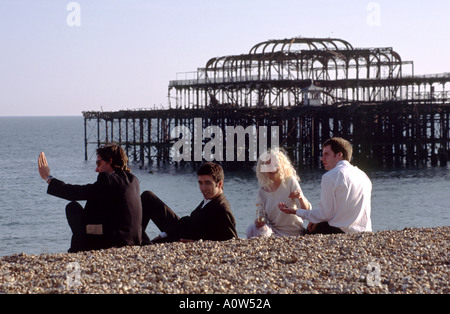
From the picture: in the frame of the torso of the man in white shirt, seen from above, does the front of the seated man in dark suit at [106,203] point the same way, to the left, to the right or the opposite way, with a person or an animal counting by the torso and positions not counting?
the same way

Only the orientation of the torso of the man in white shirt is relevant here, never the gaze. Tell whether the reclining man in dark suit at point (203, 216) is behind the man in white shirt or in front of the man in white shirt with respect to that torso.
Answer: in front

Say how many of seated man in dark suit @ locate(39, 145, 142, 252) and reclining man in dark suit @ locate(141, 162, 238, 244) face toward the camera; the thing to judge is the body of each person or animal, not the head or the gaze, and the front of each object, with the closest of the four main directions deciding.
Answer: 0

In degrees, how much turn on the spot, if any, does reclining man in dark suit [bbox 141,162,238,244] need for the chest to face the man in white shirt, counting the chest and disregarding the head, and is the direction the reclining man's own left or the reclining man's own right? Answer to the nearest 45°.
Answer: approximately 180°

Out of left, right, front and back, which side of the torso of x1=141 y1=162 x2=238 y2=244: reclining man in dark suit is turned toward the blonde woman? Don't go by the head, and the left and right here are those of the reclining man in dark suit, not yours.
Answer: back

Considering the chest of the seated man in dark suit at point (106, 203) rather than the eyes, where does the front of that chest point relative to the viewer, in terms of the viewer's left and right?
facing away from the viewer and to the left of the viewer

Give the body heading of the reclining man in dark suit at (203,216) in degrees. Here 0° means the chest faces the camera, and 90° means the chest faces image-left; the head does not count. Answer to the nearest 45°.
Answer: approximately 90°

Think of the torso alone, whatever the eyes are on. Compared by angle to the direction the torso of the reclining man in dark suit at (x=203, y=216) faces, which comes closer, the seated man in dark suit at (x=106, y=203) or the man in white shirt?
the seated man in dark suit

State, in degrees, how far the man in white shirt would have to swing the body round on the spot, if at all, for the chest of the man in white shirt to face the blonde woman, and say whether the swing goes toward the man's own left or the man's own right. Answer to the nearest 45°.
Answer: approximately 45° to the man's own left

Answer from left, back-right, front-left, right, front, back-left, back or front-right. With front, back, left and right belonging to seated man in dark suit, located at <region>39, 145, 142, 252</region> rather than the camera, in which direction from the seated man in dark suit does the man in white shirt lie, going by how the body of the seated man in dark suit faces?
back-right

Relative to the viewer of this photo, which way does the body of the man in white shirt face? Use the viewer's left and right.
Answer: facing away from the viewer and to the left of the viewer

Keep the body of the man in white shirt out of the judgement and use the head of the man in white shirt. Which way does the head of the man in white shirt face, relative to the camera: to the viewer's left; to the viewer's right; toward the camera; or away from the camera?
to the viewer's left

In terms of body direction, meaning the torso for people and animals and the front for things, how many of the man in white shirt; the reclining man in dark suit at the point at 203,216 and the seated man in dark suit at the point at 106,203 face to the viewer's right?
0

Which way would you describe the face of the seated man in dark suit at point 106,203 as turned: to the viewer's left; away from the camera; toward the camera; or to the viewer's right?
to the viewer's left

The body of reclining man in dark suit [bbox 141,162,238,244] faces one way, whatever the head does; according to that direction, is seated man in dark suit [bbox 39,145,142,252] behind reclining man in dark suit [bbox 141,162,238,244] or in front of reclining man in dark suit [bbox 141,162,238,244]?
in front

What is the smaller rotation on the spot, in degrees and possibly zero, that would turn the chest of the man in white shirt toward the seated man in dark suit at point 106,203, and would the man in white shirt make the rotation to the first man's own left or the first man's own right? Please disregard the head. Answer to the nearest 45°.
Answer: approximately 45° to the first man's own left

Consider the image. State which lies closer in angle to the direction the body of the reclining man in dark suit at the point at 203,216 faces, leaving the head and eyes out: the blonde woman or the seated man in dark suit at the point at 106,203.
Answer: the seated man in dark suit
